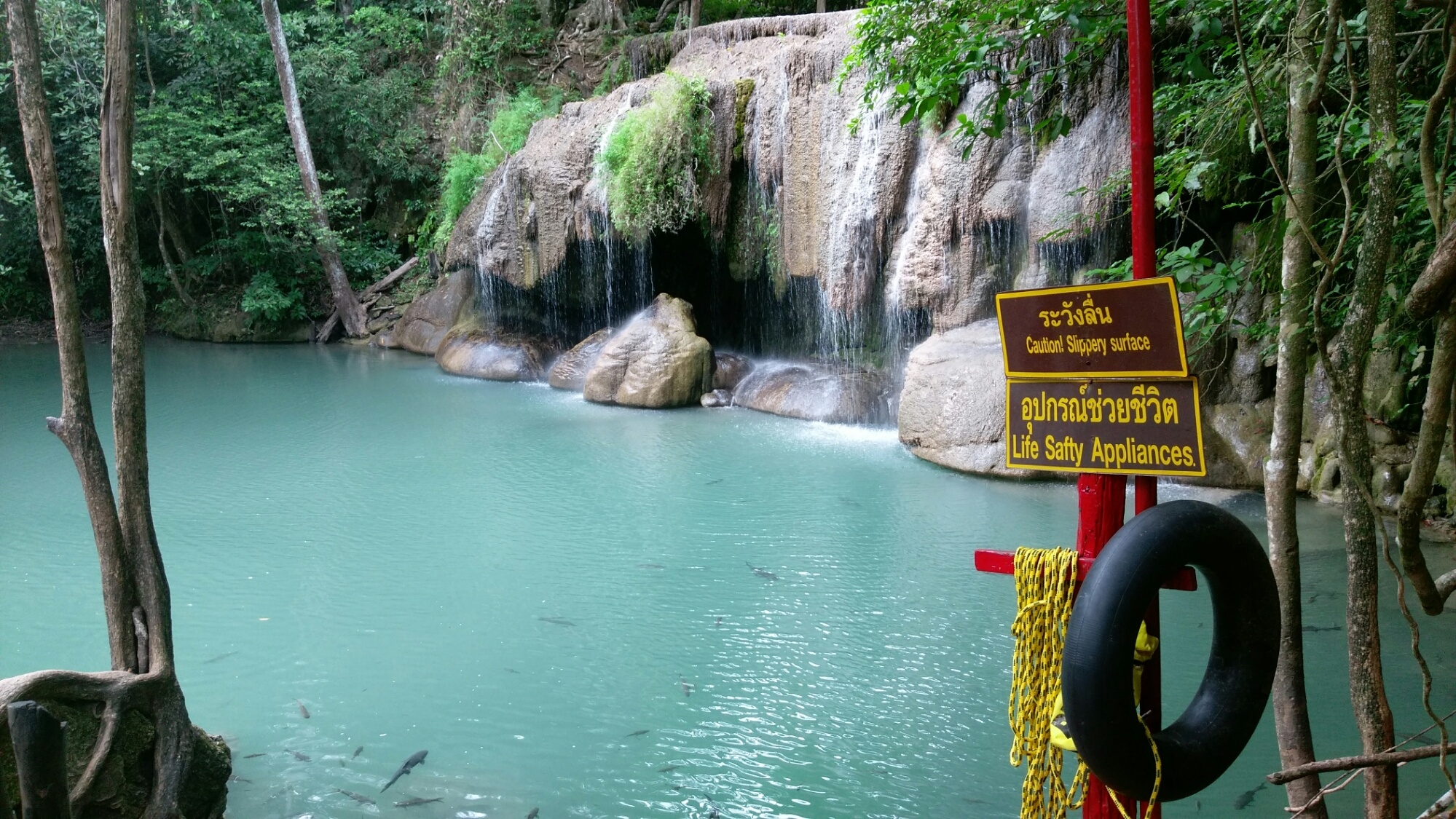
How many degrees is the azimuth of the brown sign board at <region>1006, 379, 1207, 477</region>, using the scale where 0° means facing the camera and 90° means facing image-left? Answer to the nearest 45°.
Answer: approximately 0°

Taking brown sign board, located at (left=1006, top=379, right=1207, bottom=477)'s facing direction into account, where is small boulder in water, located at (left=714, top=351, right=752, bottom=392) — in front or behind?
behind

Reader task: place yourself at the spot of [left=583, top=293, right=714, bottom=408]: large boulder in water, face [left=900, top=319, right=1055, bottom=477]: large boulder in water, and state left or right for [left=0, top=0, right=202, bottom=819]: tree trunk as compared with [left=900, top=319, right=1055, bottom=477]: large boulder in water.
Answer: right

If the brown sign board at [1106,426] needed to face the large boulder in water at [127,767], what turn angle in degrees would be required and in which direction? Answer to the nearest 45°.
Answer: approximately 90° to its right

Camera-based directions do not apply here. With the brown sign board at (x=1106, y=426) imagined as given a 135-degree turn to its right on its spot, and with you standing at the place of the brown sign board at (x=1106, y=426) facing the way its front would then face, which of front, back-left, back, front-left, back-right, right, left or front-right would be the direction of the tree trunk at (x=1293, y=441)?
right

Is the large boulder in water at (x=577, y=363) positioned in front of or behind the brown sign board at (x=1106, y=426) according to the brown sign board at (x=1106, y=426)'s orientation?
behind

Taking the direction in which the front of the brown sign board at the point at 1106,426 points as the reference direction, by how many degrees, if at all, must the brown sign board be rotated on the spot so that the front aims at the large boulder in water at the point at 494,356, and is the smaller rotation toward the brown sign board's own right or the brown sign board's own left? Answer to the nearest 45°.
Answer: approximately 135° to the brown sign board's own right

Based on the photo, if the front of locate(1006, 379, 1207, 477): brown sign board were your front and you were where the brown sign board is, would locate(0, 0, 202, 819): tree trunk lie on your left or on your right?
on your right

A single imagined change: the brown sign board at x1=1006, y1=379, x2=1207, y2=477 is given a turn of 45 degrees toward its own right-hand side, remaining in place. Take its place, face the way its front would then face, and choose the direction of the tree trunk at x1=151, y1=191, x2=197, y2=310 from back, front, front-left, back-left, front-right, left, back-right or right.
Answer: right

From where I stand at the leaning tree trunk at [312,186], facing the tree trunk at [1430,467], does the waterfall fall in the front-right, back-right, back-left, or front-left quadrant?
front-left

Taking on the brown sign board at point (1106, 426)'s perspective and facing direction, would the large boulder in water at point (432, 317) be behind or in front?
behind
